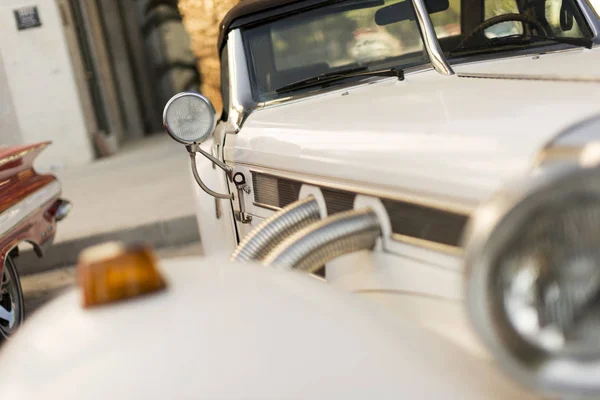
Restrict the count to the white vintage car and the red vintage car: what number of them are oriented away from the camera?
0

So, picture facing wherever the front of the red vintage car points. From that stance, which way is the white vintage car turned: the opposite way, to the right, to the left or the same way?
to the left

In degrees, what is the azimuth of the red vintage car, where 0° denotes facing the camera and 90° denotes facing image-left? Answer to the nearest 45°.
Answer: approximately 45°

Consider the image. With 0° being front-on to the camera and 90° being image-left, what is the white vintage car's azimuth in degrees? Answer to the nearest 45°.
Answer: approximately 315°

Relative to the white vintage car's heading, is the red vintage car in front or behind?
behind

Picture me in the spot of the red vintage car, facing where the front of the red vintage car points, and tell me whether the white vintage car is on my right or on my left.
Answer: on my left
